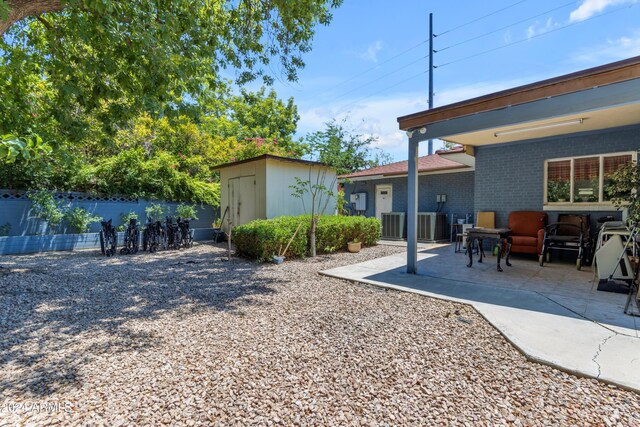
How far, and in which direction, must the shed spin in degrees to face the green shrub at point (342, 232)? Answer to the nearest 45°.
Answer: approximately 90° to its left

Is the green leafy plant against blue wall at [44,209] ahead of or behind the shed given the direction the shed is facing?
ahead

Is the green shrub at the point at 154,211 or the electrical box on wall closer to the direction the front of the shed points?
the green shrub

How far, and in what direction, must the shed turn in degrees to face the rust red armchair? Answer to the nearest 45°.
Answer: approximately 90° to its left

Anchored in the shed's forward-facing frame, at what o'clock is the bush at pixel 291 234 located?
The bush is roughly at 10 o'clock from the shed.

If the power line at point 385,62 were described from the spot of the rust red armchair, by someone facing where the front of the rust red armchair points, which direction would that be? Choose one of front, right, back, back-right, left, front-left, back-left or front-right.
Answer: back-right

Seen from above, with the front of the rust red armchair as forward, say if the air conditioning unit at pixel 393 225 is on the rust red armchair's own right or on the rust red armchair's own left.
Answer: on the rust red armchair's own right

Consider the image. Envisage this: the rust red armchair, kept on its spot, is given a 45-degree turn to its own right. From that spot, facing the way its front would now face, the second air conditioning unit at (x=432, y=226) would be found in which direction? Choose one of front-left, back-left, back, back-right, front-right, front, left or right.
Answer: right

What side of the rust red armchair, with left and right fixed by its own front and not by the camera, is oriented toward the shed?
right

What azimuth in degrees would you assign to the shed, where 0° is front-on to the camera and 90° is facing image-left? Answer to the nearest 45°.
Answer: approximately 45°

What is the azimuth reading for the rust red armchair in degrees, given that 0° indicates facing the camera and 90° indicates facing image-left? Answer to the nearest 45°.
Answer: approximately 0°

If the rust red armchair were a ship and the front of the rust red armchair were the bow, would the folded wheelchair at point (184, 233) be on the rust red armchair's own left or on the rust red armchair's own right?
on the rust red armchair's own right

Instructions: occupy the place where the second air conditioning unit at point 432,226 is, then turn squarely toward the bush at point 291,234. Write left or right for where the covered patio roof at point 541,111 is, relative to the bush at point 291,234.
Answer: left

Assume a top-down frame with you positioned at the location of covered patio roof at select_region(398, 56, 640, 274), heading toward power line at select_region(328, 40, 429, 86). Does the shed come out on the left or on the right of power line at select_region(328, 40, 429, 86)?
left

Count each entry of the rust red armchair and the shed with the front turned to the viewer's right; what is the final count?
0
